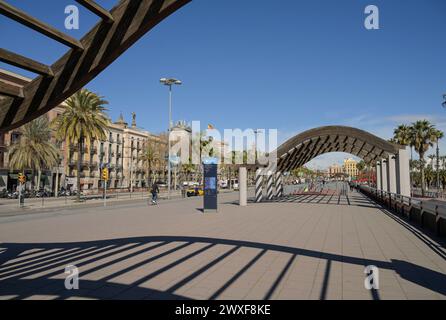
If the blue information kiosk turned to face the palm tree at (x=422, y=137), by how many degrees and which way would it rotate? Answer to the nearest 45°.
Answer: approximately 135° to its left

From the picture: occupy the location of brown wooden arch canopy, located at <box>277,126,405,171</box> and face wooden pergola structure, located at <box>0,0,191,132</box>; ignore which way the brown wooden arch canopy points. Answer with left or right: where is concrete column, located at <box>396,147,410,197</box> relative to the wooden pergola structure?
left

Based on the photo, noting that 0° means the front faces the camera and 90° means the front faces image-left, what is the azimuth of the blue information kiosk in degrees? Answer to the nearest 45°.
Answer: approximately 0°

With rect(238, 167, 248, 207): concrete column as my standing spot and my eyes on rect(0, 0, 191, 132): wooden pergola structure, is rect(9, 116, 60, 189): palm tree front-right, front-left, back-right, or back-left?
back-right

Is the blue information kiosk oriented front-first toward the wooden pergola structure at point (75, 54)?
yes

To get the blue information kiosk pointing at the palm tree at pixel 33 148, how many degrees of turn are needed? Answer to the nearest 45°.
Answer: approximately 135° to its right

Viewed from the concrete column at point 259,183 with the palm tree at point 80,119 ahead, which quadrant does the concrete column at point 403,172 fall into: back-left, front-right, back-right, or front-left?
back-left

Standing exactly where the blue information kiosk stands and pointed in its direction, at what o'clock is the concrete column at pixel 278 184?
The concrete column is roughly at 7 o'clock from the blue information kiosk.

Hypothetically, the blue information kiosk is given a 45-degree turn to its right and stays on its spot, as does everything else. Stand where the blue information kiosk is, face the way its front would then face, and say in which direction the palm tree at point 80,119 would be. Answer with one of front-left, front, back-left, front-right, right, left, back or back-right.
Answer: right

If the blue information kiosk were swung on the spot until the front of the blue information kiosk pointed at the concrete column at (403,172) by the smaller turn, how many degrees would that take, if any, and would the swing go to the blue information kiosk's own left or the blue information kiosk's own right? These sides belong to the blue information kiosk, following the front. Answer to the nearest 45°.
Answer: approximately 90° to the blue information kiosk's own left
